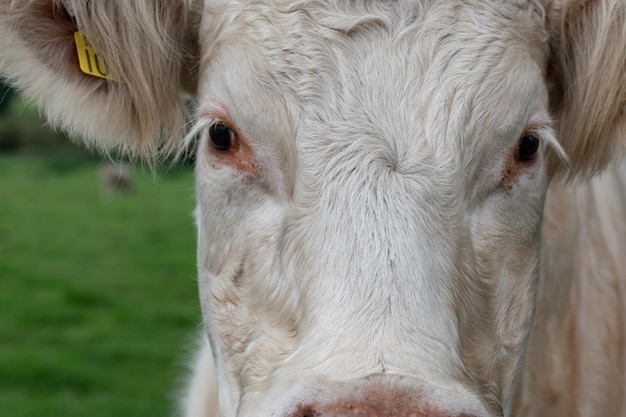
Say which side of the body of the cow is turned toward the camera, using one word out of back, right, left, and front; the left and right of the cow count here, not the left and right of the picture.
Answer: front
